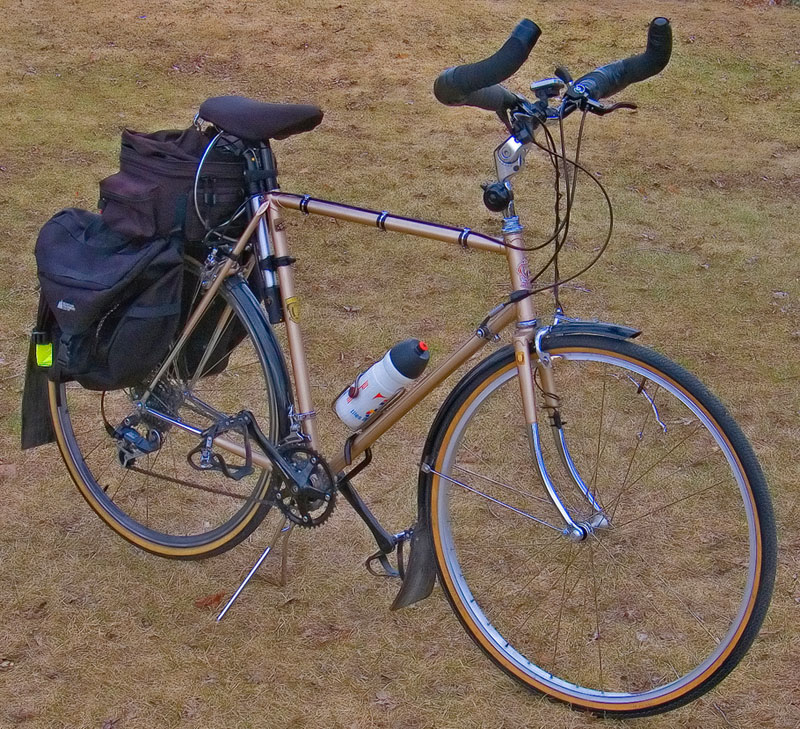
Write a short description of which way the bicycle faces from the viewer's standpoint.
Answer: facing the viewer and to the right of the viewer
